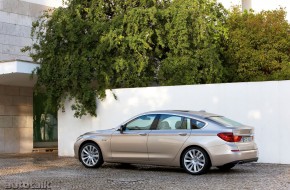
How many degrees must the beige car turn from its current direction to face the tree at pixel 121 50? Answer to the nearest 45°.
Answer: approximately 45° to its right

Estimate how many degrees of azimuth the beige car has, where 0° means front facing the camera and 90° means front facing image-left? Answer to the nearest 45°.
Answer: approximately 135°
